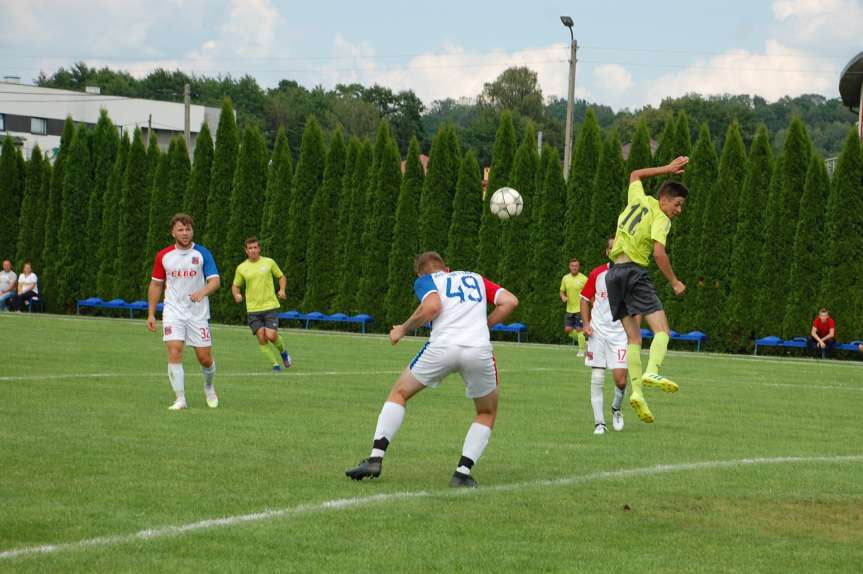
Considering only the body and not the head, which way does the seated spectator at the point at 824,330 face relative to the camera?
toward the camera

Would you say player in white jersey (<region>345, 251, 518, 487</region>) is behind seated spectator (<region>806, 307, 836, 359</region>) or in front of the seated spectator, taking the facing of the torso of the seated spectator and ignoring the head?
in front

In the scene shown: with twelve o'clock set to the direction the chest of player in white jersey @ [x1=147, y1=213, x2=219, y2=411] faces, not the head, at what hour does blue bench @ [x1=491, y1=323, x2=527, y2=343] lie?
The blue bench is roughly at 7 o'clock from the player in white jersey.

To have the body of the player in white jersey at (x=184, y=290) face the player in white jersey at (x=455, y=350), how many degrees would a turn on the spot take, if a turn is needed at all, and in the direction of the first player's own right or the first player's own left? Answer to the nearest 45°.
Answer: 0° — they already face them

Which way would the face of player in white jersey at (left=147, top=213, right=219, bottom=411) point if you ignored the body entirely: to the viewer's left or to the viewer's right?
to the viewer's right

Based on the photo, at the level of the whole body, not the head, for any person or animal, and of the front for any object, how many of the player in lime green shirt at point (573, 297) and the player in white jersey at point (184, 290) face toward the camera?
2

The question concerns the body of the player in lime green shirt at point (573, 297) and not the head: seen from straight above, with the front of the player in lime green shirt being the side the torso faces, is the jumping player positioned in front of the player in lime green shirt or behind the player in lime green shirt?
in front

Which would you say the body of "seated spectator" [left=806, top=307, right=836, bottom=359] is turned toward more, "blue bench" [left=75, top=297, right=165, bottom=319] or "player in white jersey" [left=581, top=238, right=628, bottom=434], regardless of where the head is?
the player in white jersey

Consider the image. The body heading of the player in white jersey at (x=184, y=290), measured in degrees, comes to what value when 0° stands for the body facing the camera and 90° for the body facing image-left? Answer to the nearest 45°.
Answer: approximately 0°

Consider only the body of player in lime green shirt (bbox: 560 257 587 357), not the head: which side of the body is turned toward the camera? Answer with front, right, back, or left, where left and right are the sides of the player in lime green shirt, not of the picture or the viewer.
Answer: front

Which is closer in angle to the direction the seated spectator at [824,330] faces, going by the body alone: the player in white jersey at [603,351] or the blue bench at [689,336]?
the player in white jersey

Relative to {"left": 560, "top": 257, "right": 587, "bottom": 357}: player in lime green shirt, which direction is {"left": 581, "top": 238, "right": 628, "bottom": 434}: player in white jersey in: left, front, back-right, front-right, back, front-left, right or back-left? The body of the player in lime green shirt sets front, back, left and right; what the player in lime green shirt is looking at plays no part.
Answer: front

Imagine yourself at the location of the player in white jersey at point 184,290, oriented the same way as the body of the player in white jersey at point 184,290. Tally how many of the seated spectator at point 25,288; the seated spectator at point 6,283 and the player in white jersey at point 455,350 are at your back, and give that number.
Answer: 2
